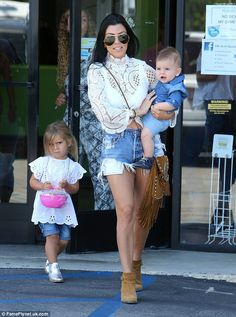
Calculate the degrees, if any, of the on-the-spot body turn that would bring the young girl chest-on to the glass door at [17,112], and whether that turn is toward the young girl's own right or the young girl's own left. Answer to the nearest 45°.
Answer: approximately 180°

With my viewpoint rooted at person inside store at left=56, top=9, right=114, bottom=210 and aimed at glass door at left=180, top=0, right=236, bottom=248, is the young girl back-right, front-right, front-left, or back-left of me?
back-right

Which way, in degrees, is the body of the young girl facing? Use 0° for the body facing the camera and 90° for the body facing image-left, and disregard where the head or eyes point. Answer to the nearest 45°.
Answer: approximately 0°

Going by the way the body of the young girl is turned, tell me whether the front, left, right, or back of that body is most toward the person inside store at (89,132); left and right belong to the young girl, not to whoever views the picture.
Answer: back
